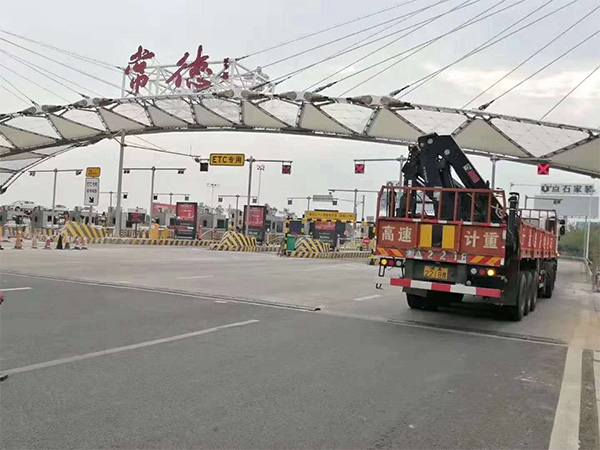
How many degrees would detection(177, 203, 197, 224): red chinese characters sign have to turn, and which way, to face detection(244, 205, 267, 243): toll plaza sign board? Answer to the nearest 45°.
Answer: approximately 90° to its left

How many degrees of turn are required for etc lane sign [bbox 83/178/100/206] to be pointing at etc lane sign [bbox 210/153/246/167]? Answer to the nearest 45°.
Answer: approximately 135° to its left

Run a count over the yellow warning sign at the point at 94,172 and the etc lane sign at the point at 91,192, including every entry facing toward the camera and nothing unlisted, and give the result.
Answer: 2

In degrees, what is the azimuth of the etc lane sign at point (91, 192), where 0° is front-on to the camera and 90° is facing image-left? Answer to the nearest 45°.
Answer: approximately 0°
